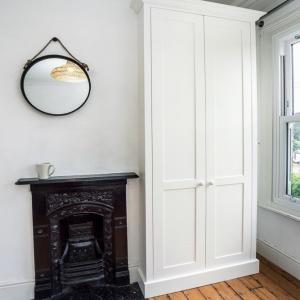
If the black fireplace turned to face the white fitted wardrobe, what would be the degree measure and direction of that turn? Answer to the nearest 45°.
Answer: approximately 90° to its left

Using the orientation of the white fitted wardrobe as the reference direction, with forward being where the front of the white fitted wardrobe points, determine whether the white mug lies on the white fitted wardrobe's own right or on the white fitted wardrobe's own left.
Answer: on the white fitted wardrobe's own right

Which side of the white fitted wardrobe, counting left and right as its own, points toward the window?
left

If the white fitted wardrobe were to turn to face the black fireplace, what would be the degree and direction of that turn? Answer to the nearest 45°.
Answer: approximately 135° to its right

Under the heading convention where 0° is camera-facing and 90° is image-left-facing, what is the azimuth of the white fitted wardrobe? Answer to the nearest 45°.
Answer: approximately 315°

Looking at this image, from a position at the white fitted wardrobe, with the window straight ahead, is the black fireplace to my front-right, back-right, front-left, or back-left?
back-right

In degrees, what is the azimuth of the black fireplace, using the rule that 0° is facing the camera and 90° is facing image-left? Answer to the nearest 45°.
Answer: approximately 0°
